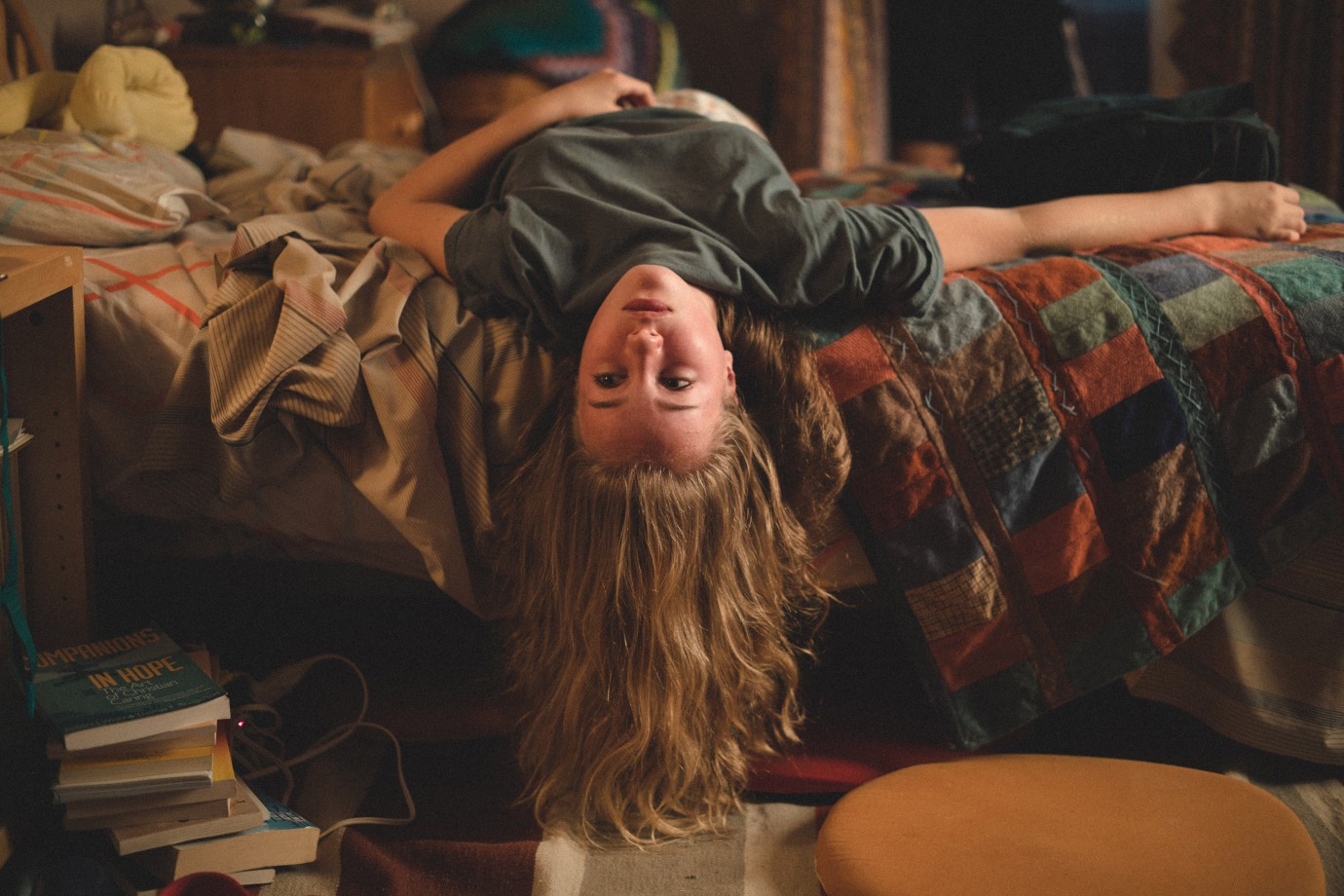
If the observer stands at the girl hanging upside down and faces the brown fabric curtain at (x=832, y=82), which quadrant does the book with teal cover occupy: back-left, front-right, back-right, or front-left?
back-left

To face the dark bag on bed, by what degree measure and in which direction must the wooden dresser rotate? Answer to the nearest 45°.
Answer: approximately 45° to its left

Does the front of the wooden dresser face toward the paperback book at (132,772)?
yes

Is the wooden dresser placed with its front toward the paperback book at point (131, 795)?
yes

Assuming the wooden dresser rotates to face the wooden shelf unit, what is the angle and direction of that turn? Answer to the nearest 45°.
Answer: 0° — it already faces it

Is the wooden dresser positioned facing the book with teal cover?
yes

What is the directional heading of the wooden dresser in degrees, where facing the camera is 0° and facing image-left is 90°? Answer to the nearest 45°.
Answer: approximately 0°

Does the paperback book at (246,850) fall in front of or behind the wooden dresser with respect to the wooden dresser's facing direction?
in front
